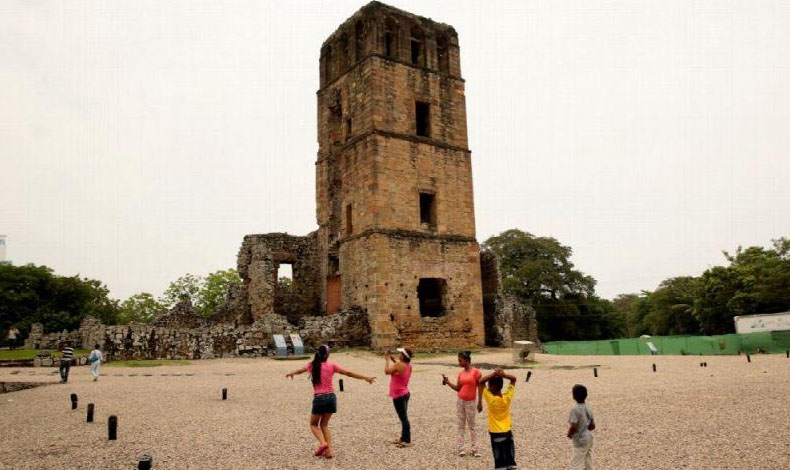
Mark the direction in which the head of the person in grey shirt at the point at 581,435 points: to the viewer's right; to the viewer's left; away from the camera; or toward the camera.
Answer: away from the camera

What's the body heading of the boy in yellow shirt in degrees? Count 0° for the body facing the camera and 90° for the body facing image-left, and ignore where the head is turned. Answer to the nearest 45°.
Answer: approximately 180°

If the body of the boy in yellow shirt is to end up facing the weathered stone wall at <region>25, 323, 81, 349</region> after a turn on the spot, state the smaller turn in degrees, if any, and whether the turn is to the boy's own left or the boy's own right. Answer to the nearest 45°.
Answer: approximately 45° to the boy's own left

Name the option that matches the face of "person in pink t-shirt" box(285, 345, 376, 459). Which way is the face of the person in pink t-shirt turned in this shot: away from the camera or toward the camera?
away from the camera

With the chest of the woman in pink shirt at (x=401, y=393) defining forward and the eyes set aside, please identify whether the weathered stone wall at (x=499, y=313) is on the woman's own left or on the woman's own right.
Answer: on the woman's own right

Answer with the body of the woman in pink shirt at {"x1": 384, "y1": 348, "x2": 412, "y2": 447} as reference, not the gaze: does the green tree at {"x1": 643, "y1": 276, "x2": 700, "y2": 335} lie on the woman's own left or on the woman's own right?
on the woman's own right

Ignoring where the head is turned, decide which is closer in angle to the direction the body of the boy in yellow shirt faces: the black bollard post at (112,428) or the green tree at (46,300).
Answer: the green tree

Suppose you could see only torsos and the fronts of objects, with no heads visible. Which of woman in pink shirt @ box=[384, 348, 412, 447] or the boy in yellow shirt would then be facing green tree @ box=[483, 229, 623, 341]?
the boy in yellow shirt

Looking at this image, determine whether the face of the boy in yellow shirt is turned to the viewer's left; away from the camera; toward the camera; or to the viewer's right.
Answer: away from the camera
